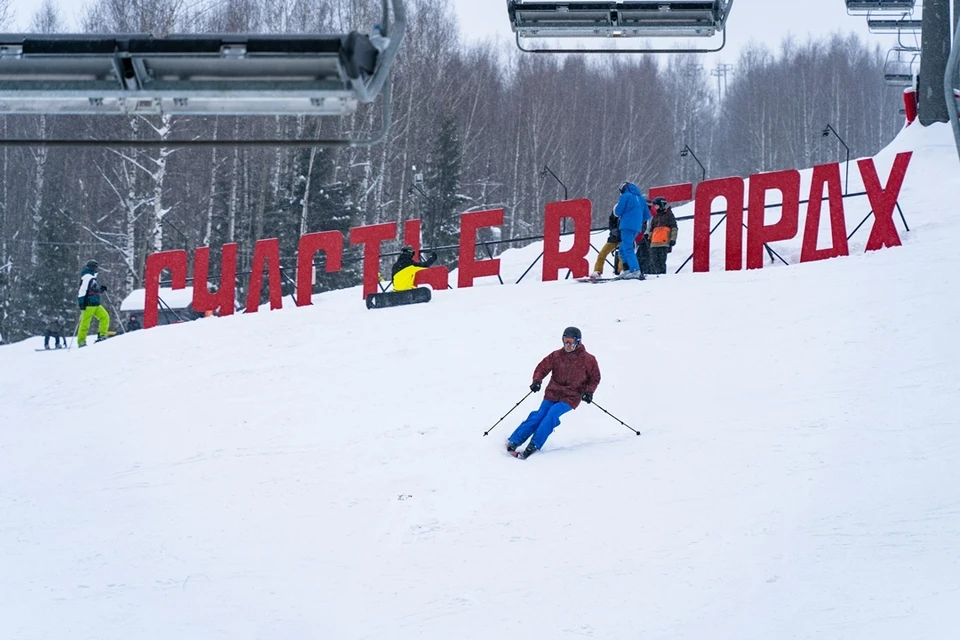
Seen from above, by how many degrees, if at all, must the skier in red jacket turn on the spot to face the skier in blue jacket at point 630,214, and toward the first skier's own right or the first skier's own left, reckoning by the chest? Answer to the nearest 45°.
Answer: approximately 180°

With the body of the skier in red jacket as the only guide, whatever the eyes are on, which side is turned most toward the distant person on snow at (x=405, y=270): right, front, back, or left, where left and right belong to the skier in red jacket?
back

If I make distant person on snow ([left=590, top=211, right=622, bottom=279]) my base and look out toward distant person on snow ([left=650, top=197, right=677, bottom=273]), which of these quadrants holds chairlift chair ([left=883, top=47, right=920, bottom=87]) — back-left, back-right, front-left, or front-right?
front-left

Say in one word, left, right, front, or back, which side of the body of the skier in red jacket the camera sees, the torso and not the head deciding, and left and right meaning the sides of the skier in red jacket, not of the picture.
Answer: front

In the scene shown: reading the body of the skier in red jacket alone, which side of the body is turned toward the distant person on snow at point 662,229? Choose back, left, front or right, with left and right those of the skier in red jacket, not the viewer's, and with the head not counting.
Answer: back

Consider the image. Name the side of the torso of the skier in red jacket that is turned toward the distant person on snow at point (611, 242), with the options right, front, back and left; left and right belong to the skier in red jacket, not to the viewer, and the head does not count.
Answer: back

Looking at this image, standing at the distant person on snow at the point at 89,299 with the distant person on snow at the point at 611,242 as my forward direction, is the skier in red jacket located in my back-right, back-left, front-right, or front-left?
front-right
